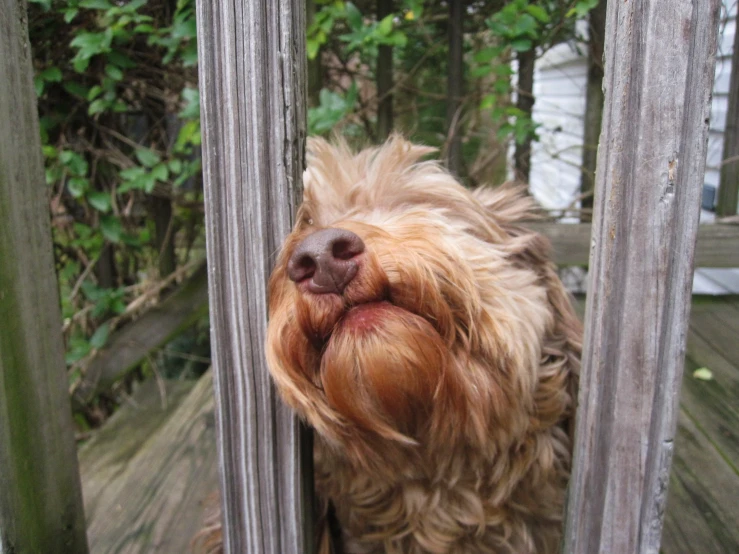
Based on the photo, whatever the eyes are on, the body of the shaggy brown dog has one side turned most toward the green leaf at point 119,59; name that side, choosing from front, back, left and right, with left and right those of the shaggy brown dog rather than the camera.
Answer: back

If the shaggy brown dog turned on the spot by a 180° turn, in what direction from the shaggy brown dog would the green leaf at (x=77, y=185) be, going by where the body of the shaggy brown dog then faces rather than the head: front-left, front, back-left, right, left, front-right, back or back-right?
left

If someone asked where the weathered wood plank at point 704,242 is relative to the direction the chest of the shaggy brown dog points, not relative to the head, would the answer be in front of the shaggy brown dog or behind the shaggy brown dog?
behind

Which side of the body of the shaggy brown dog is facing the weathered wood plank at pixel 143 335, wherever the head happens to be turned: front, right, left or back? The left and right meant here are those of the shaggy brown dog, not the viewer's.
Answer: right

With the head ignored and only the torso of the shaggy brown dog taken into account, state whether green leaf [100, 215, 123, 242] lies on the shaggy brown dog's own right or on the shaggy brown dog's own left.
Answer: on the shaggy brown dog's own right

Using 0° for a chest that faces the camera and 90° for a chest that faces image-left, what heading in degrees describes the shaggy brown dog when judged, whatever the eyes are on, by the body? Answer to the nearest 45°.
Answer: approximately 45°

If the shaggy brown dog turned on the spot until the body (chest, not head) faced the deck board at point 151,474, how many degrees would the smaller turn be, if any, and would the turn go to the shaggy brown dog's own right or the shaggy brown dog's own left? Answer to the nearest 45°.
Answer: approximately 90° to the shaggy brown dog's own right

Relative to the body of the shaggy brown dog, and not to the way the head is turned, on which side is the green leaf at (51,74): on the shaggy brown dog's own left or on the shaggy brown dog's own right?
on the shaggy brown dog's own right
